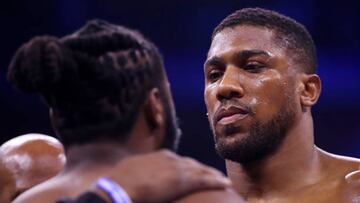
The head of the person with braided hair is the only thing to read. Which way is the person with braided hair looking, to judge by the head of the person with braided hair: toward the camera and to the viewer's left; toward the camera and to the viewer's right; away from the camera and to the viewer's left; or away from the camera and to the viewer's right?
away from the camera and to the viewer's right

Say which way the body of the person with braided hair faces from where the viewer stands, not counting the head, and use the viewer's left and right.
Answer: facing away from the viewer and to the right of the viewer
